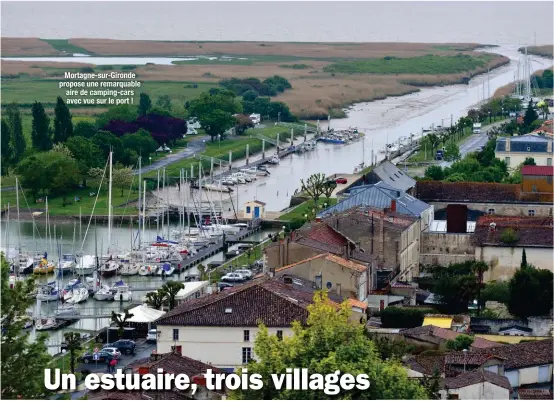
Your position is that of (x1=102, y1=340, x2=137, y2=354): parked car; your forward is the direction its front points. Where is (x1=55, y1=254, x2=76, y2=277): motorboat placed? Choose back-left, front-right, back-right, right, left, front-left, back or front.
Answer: right

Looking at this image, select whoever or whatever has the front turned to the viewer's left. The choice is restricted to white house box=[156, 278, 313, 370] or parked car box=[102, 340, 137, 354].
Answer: the parked car

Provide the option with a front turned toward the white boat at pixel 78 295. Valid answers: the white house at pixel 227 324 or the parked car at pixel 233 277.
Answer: the parked car

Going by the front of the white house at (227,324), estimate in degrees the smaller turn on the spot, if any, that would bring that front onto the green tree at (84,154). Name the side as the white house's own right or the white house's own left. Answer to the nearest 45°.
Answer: approximately 180°

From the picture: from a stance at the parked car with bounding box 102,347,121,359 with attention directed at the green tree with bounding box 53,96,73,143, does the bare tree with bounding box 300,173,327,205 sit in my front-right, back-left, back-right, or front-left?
front-right

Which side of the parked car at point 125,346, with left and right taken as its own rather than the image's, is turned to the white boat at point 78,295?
right

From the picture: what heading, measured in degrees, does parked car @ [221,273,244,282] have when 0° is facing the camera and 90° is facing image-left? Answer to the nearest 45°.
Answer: approximately 90°

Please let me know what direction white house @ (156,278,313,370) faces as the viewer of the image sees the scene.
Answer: facing the viewer

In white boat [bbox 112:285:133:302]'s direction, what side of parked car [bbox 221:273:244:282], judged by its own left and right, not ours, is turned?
front

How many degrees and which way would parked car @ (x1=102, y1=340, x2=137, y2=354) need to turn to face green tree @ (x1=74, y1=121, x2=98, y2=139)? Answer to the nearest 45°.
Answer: approximately 90° to its right

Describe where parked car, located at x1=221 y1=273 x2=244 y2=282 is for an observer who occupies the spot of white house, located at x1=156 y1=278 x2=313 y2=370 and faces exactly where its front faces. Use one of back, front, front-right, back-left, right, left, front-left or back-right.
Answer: back

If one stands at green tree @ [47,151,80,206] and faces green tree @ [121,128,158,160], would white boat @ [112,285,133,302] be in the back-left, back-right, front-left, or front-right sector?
back-right

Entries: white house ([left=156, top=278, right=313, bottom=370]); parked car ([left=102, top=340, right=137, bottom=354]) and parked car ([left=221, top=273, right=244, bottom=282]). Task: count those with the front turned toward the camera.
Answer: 1

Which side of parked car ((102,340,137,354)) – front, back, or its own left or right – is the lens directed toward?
left

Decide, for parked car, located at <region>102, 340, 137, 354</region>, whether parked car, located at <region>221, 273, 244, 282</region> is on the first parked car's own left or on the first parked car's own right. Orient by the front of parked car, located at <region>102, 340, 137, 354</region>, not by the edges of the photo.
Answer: on the first parked car's own right
